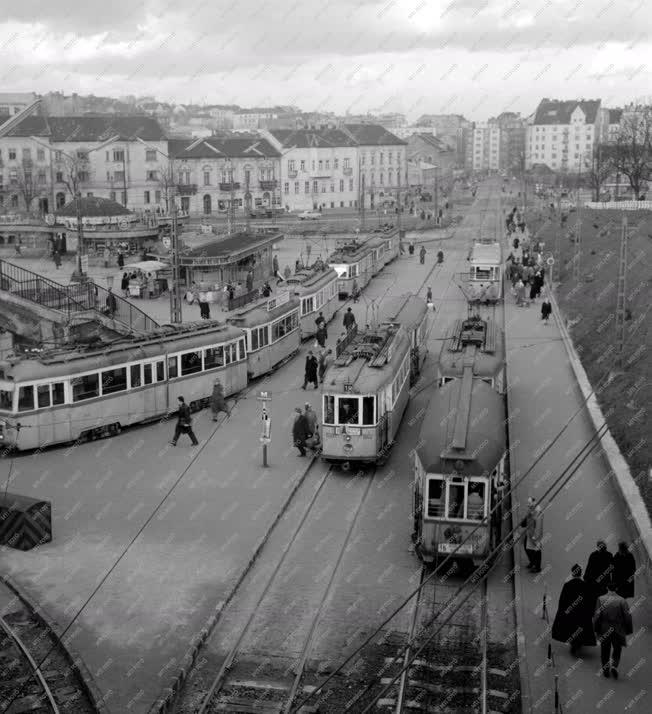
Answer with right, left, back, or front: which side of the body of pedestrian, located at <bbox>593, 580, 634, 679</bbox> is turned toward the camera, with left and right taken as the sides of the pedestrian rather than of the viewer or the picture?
back

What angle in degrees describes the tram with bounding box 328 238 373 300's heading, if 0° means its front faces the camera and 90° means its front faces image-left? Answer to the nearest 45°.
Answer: approximately 45°

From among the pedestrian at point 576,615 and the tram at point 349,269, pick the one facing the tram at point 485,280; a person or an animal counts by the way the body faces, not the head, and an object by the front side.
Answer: the pedestrian

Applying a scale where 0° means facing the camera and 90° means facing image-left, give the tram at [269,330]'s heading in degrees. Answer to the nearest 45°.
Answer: approximately 45°

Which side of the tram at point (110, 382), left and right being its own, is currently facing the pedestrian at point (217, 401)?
back

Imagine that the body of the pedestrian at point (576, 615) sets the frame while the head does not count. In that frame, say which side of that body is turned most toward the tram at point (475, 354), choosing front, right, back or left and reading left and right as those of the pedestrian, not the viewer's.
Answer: front

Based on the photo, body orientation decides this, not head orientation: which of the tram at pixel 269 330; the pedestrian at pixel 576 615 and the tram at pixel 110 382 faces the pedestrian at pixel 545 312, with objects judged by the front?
the pedestrian at pixel 576 615

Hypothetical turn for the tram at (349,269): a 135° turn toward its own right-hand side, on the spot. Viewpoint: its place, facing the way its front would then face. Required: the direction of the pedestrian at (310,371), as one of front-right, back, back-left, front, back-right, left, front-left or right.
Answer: back

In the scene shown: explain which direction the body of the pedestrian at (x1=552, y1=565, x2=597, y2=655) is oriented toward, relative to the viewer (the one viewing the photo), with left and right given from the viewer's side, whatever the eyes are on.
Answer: facing away from the viewer

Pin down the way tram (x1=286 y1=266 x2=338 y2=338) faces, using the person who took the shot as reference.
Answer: facing the viewer and to the left of the viewer

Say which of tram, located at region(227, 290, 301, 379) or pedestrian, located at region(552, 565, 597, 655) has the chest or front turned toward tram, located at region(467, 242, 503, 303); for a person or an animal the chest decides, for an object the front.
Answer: the pedestrian

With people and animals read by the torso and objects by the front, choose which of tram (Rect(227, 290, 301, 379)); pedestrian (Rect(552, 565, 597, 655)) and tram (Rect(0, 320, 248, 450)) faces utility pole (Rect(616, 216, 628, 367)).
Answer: the pedestrian

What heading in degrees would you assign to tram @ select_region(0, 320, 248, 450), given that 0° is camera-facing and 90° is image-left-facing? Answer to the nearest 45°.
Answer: approximately 45°

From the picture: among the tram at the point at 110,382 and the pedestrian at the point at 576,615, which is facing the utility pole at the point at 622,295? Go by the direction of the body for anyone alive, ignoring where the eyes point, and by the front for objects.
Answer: the pedestrian

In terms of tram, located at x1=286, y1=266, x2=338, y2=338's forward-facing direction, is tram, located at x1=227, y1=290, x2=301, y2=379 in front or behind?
in front

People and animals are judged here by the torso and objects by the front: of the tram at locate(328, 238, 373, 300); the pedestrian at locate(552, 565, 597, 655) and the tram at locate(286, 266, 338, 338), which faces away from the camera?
the pedestrian

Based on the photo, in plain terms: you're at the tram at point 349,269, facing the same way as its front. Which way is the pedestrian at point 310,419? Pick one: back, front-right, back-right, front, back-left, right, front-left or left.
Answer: front-left

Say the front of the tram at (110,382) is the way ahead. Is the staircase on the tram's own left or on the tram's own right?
on the tram's own right

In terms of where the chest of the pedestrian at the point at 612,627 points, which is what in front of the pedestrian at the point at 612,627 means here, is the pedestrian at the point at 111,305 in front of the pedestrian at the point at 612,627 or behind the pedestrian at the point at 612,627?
in front

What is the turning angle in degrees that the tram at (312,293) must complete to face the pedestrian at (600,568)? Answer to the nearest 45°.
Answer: approximately 45° to its left

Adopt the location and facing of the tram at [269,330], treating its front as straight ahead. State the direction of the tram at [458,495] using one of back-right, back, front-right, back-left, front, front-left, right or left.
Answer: front-left
